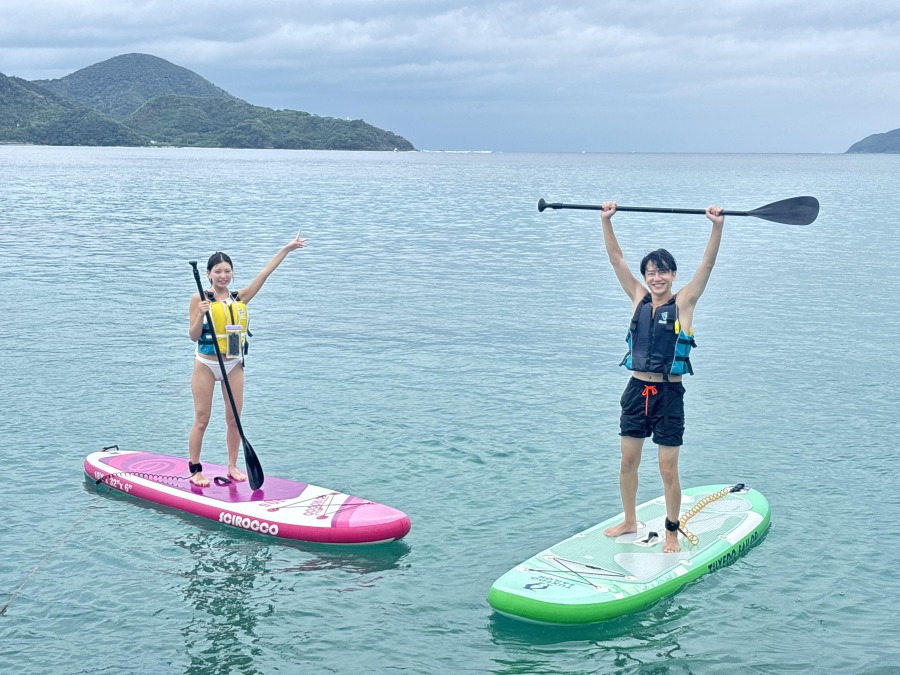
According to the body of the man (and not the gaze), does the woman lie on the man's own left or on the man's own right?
on the man's own right

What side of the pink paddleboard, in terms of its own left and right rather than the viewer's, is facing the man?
front

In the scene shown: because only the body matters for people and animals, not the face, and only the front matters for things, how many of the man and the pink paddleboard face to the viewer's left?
0

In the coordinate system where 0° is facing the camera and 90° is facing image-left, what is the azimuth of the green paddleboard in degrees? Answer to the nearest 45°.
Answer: approximately 45°

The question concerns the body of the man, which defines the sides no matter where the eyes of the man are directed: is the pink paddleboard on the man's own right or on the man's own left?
on the man's own right

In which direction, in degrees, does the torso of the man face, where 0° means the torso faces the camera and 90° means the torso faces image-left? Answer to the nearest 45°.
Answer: approximately 0°

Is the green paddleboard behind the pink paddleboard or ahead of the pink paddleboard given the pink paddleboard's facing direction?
ahead
